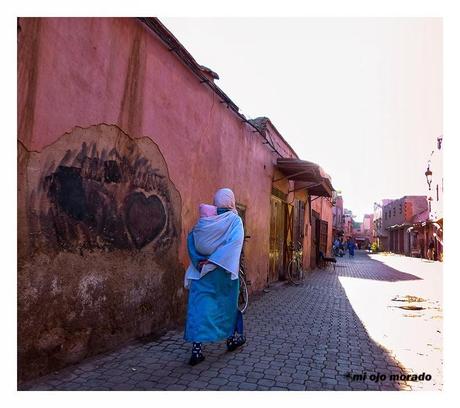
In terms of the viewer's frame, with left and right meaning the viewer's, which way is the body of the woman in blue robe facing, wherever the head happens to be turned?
facing away from the viewer and to the right of the viewer

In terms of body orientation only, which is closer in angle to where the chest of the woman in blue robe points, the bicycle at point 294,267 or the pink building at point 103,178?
the bicycle

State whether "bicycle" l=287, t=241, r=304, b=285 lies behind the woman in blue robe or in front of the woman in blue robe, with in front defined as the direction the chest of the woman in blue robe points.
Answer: in front
